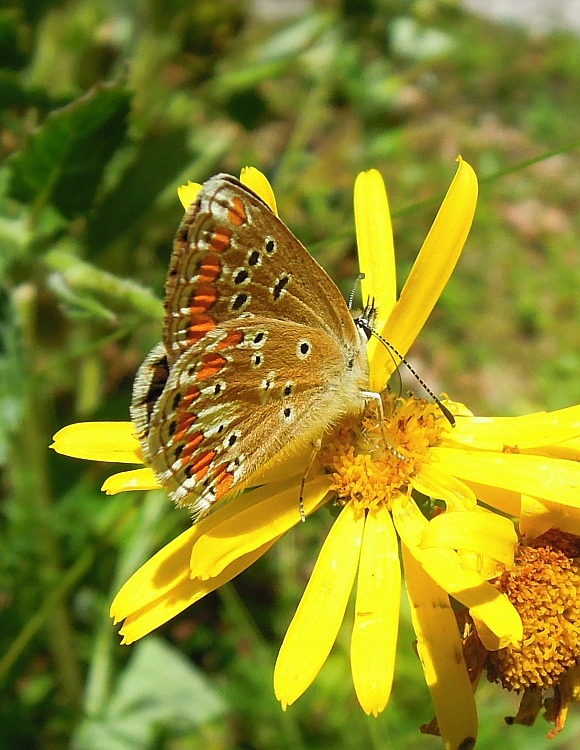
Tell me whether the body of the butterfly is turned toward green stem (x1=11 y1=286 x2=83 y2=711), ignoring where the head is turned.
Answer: no

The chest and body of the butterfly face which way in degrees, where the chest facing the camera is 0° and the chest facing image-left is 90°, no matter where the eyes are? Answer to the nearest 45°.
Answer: approximately 270°

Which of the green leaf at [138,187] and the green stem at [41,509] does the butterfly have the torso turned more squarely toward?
the green leaf

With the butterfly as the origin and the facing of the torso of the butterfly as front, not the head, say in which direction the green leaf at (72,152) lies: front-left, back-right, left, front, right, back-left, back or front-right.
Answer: left

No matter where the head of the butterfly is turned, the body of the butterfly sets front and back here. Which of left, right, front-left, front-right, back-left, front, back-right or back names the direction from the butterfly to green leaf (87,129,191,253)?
left
